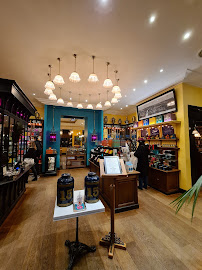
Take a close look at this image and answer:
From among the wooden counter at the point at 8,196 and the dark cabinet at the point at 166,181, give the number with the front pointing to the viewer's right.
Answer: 1

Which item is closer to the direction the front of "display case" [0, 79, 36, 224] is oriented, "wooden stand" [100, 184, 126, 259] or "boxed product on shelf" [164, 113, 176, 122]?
the boxed product on shelf

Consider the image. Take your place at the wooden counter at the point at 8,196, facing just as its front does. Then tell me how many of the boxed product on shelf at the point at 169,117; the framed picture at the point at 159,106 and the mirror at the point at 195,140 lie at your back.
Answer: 0

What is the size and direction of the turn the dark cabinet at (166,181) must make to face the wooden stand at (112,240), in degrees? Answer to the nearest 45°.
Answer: approximately 45° to its left

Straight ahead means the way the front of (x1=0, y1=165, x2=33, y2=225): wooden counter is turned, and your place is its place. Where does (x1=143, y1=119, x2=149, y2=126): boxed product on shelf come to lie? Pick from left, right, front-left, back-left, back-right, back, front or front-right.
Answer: front

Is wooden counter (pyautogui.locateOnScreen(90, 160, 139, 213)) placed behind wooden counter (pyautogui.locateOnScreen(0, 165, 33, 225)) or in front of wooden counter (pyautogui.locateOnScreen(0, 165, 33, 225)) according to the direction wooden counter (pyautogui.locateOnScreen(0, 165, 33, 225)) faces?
in front

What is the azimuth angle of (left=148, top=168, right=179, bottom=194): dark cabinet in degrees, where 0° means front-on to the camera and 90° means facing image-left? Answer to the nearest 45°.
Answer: approximately 45°

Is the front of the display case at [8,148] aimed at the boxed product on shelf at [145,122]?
yes

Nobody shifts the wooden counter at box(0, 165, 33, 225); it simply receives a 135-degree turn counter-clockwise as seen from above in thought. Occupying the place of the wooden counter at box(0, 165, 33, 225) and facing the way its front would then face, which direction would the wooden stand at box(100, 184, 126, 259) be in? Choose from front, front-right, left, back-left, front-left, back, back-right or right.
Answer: back

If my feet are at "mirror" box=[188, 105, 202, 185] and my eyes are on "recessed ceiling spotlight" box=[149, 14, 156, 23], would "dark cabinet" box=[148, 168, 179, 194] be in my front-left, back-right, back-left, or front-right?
front-right

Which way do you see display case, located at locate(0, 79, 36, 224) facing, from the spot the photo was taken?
facing to the right of the viewer

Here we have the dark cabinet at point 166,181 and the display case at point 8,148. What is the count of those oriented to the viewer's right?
1

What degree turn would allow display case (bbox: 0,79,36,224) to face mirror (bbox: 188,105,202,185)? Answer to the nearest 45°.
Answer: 0° — it already faces it

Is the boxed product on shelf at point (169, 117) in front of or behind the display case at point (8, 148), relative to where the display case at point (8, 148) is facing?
in front
